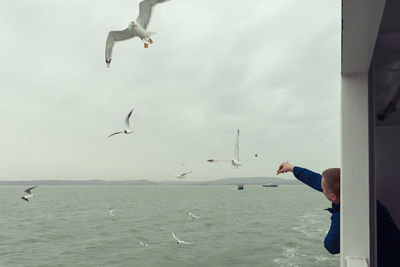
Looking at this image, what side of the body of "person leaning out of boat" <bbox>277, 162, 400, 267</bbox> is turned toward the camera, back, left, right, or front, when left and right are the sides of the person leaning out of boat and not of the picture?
left
